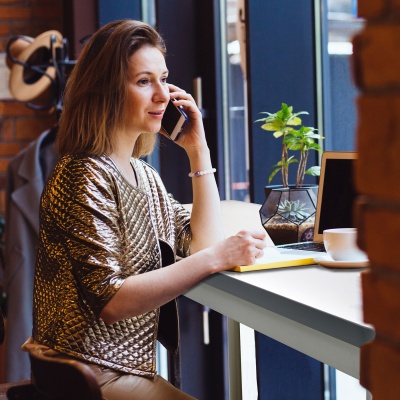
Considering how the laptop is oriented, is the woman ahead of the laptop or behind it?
ahead

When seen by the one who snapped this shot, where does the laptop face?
facing the viewer and to the left of the viewer
